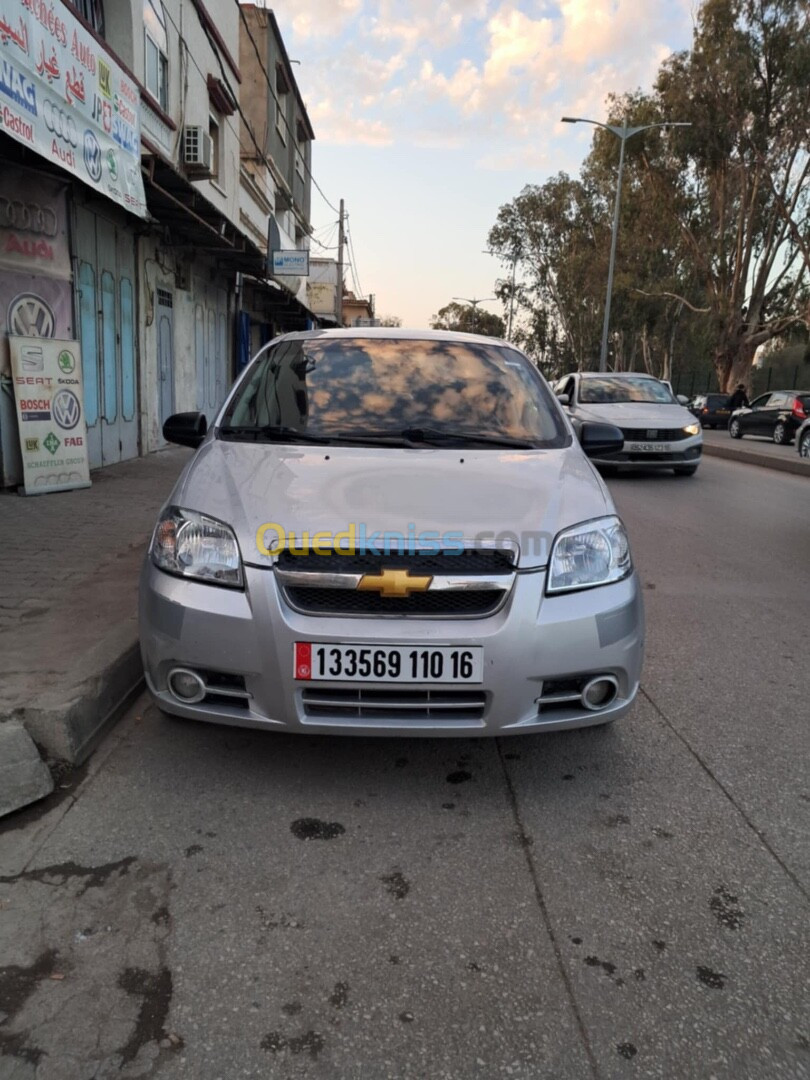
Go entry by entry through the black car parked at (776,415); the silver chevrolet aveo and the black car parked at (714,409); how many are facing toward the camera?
1

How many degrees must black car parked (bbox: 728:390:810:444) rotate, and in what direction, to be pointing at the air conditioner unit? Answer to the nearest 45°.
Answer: approximately 90° to its left

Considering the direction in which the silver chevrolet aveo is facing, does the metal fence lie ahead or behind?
behind

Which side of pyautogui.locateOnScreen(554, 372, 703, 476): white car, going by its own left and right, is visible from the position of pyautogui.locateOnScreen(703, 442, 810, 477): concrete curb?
left

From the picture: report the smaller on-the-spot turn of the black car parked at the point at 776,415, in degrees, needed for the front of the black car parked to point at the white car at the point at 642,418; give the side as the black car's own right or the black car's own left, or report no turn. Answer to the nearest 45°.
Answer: approximately 135° to the black car's own left

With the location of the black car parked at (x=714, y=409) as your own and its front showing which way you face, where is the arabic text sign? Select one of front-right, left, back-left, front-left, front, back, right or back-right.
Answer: back-left

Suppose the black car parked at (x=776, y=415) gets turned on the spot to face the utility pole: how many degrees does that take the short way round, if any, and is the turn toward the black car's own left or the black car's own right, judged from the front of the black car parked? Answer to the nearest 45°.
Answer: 0° — it already faces it

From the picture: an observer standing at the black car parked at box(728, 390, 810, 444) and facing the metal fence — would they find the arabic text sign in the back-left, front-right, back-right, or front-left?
back-left

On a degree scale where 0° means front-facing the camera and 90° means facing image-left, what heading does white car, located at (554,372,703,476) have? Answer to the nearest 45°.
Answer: approximately 315°

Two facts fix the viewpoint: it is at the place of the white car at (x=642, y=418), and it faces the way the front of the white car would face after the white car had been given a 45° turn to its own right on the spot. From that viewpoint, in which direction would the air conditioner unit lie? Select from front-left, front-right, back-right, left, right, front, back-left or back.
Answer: right

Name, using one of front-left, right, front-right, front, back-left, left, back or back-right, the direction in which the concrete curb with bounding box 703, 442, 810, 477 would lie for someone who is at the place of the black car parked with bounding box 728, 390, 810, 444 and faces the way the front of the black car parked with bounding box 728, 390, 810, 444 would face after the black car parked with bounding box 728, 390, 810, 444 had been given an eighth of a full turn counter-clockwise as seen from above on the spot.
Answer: left

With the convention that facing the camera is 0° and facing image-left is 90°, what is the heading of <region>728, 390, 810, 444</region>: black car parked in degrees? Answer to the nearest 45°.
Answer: approximately 135°

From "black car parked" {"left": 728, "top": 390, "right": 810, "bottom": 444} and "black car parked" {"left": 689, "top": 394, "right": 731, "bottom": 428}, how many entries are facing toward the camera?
0
